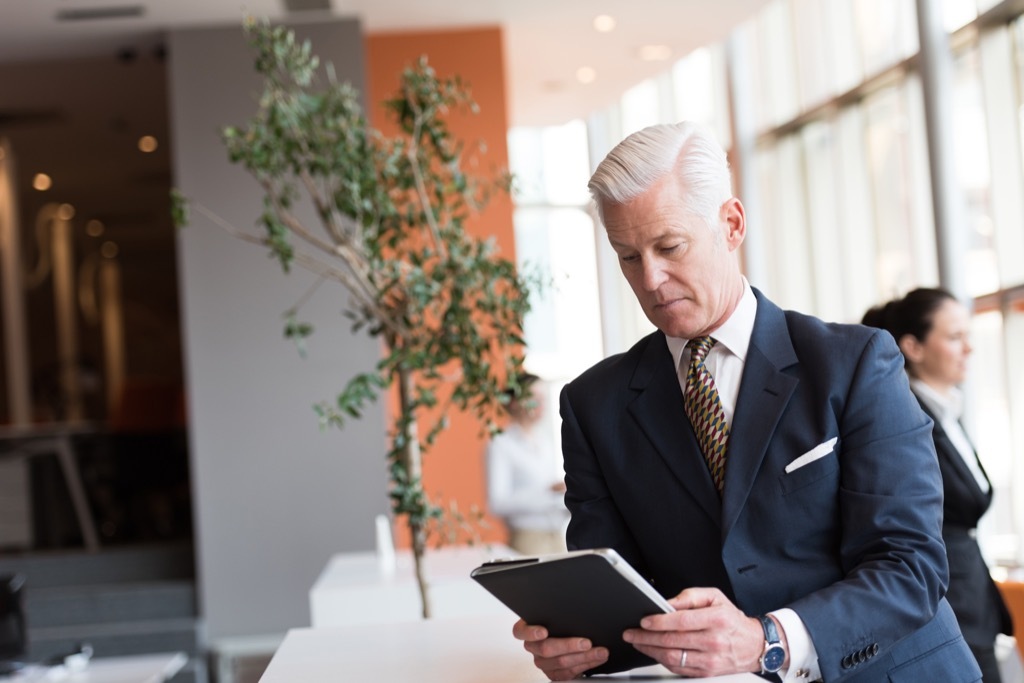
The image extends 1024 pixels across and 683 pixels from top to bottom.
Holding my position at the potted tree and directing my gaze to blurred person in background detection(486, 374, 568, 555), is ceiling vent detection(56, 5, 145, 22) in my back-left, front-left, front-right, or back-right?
front-left

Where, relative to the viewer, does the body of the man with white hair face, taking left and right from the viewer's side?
facing the viewer and to the left of the viewer

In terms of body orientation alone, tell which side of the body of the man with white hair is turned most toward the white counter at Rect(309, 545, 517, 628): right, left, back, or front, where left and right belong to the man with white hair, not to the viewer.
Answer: right

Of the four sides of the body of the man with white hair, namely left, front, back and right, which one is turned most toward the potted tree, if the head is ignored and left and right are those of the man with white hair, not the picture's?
right

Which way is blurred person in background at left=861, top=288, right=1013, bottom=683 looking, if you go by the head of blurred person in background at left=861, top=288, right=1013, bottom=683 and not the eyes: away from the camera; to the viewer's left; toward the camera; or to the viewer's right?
to the viewer's right

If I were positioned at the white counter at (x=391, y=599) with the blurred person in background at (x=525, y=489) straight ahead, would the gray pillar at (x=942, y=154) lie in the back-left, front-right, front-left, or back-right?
front-right

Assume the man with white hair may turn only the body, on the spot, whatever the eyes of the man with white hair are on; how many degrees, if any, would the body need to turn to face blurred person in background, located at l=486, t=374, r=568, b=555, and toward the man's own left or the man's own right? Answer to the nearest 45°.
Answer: approximately 135° to the man's own right
